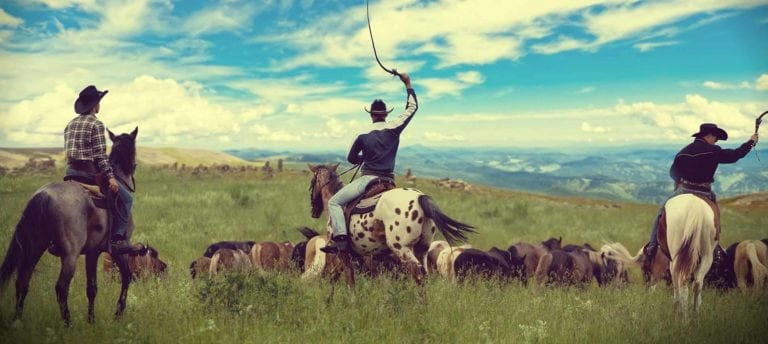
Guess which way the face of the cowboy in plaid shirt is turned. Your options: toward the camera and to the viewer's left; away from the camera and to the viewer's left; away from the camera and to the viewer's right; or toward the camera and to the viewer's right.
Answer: away from the camera and to the viewer's right

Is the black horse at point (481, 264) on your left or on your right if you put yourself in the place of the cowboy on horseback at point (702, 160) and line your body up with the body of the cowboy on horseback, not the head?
on your left

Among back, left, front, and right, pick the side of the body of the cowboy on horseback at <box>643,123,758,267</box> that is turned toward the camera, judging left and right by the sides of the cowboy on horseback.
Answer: back

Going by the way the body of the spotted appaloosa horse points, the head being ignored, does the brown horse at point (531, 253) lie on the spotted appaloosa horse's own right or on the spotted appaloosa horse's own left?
on the spotted appaloosa horse's own right

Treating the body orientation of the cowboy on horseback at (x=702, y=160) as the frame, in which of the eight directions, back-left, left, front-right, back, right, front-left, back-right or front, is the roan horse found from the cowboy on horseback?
back-left

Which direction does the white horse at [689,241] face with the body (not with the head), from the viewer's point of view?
away from the camera

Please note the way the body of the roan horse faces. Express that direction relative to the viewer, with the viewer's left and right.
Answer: facing away from the viewer and to the right of the viewer
